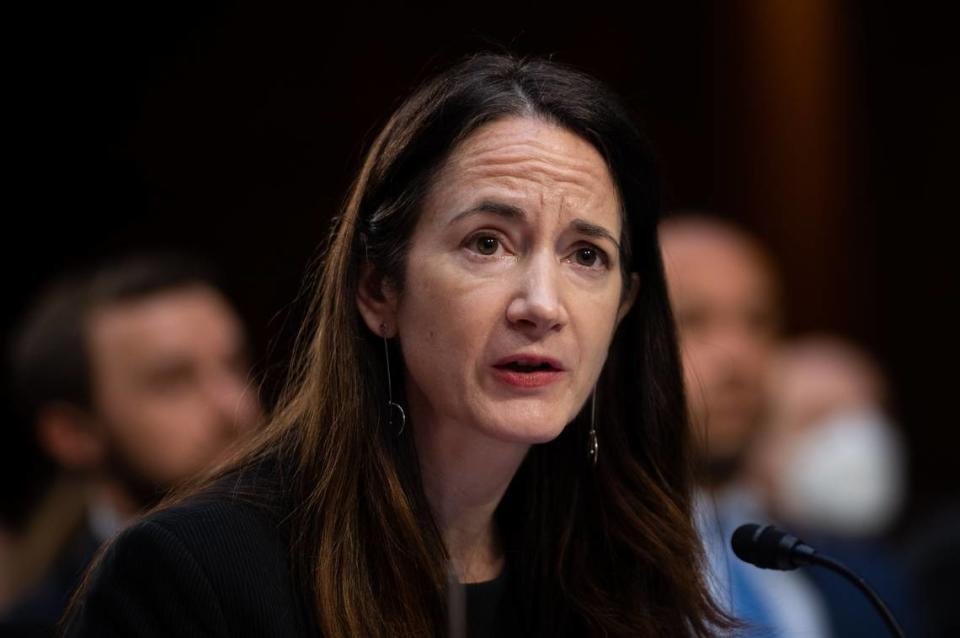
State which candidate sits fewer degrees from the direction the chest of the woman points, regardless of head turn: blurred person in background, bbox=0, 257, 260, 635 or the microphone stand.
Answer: the microphone stand

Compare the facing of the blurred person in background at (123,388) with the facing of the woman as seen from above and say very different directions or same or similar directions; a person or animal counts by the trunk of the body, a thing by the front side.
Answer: same or similar directions

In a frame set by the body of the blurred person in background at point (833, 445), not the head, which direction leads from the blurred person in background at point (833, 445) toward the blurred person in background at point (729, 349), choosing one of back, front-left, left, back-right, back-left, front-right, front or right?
front-right

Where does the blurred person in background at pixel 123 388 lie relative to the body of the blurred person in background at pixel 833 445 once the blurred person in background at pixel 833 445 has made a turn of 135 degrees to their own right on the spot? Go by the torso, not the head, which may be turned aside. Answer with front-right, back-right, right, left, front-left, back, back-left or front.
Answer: front-left

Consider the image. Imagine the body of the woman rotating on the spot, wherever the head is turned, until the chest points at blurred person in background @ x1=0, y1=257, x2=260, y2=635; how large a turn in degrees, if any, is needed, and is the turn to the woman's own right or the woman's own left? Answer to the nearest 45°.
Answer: approximately 180°

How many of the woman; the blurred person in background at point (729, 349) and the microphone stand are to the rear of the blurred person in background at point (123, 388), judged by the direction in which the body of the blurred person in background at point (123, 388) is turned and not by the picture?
0

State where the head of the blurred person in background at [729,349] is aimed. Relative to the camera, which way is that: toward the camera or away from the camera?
toward the camera

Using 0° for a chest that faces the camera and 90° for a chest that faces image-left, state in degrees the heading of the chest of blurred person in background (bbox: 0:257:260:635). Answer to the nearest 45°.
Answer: approximately 315°

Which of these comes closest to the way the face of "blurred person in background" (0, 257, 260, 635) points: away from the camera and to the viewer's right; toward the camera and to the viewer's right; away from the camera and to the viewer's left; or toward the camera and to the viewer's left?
toward the camera and to the viewer's right

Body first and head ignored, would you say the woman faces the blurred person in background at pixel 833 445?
no

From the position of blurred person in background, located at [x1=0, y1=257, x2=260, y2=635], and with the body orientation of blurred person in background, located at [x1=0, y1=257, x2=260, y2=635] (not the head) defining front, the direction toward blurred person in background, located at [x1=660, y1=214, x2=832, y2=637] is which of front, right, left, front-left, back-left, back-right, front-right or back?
front-left

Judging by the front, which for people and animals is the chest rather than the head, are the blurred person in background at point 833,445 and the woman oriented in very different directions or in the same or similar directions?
same or similar directions

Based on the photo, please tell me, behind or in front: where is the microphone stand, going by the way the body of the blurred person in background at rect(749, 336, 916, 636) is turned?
in front

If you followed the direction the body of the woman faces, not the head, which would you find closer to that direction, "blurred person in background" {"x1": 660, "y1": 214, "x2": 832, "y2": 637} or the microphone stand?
the microphone stand

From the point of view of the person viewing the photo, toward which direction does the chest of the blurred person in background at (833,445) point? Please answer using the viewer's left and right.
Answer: facing the viewer and to the right of the viewer

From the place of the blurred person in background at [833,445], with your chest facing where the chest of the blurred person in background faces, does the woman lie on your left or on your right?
on your right

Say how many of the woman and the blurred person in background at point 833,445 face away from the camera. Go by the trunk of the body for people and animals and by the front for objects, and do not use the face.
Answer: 0

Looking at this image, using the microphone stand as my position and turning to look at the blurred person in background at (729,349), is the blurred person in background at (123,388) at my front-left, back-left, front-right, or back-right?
front-left
